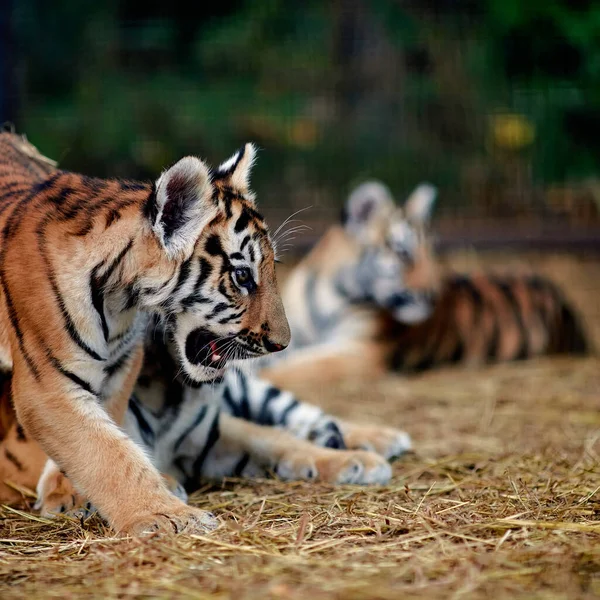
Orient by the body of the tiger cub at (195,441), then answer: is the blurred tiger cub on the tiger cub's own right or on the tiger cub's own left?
on the tiger cub's own left

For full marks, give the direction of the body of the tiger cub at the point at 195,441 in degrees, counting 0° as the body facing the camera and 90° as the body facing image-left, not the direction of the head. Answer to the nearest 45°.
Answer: approximately 270°

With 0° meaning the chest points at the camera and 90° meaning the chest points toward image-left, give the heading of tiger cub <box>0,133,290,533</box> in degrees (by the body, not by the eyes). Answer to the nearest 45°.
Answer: approximately 270°

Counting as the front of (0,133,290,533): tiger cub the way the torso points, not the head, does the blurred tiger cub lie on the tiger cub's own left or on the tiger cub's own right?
on the tiger cub's own left
